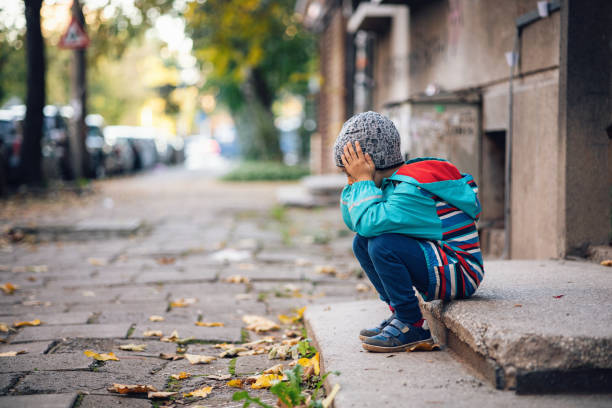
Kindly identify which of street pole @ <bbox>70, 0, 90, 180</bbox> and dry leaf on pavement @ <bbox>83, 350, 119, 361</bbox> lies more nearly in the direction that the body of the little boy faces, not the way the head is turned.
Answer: the dry leaf on pavement

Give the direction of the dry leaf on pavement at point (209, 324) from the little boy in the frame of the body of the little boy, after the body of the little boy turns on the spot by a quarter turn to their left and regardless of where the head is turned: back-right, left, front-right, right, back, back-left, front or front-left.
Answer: back-right

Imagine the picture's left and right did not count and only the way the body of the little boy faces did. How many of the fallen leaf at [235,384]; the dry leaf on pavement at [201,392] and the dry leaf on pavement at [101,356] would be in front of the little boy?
3

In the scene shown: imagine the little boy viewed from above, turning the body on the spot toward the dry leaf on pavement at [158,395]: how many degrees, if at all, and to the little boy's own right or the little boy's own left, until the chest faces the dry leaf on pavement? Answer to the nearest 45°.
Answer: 0° — they already face it

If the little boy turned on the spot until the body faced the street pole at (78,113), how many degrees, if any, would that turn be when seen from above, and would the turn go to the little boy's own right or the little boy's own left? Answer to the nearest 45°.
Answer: approximately 45° to the little boy's own right

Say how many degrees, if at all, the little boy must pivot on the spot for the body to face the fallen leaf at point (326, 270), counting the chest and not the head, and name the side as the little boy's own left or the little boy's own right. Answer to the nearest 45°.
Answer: approximately 90° to the little boy's own right

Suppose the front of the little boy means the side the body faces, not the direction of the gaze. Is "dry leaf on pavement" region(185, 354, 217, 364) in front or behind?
in front

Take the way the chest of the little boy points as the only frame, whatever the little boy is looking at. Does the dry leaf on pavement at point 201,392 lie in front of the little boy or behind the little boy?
in front

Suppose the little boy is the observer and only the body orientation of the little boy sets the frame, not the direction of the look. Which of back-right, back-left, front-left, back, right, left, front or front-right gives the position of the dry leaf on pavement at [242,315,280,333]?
front-right

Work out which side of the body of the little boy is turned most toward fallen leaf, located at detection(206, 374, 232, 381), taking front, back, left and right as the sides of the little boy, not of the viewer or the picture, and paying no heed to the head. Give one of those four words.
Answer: front

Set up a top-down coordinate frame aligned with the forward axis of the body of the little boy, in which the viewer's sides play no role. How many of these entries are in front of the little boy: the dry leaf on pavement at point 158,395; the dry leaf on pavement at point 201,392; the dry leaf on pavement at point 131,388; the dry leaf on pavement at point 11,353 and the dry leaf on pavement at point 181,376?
5

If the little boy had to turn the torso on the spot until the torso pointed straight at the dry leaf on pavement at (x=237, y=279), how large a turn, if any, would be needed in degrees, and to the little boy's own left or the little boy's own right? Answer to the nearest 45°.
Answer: approximately 45° to the little boy's own right

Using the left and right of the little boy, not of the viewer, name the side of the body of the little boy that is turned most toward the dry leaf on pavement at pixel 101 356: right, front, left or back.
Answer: front

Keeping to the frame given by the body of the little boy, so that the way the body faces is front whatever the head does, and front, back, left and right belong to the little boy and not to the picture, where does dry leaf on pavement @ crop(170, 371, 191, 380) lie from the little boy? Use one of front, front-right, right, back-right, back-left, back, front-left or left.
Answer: front

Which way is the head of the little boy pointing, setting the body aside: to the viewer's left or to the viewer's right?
to the viewer's left

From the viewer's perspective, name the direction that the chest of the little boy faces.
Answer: to the viewer's left
